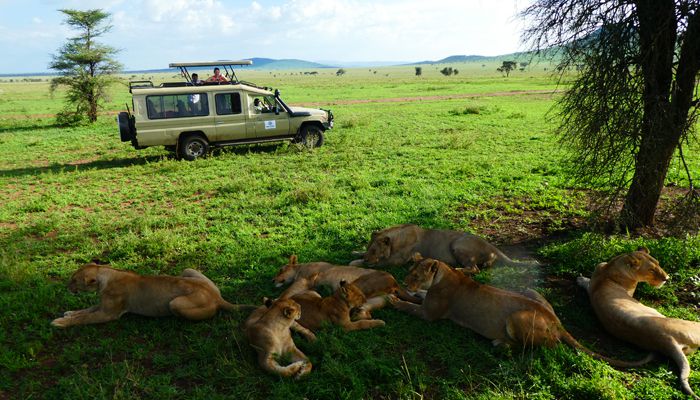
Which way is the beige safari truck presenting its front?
to the viewer's right

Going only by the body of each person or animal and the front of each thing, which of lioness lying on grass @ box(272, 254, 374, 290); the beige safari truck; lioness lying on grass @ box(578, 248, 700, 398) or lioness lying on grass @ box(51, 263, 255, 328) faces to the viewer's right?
the beige safari truck

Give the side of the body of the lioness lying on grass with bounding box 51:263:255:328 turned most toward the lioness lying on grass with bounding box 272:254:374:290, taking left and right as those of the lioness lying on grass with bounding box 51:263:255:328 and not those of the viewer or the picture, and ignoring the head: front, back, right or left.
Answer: back

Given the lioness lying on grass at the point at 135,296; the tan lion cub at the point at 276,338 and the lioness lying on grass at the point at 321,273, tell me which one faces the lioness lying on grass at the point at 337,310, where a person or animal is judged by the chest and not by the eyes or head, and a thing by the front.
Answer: the tan lion cub at the point at 276,338

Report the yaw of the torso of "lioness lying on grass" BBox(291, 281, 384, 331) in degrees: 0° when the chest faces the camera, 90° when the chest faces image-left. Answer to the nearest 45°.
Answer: approximately 270°

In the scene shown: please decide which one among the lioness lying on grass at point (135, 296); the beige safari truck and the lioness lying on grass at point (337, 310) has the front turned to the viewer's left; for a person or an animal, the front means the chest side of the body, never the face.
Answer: the lioness lying on grass at point (135, 296)

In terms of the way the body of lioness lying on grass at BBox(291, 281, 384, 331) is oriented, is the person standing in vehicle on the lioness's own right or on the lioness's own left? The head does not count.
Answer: on the lioness's own left

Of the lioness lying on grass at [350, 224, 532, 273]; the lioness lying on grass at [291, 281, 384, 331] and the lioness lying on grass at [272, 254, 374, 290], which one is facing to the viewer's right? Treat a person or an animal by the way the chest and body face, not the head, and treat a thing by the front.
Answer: the lioness lying on grass at [291, 281, 384, 331]

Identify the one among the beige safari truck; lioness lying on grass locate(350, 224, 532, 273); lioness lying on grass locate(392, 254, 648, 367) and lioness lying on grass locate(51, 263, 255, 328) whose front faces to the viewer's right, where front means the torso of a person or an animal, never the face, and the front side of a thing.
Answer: the beige safari truck

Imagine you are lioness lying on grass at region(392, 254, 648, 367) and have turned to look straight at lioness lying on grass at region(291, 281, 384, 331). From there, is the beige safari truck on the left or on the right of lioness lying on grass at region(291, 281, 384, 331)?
right

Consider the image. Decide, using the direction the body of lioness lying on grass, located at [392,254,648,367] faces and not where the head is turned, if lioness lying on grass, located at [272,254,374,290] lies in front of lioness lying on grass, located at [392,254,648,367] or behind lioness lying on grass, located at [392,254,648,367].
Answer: in front

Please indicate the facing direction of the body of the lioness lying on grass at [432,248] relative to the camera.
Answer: to the viewer's left
